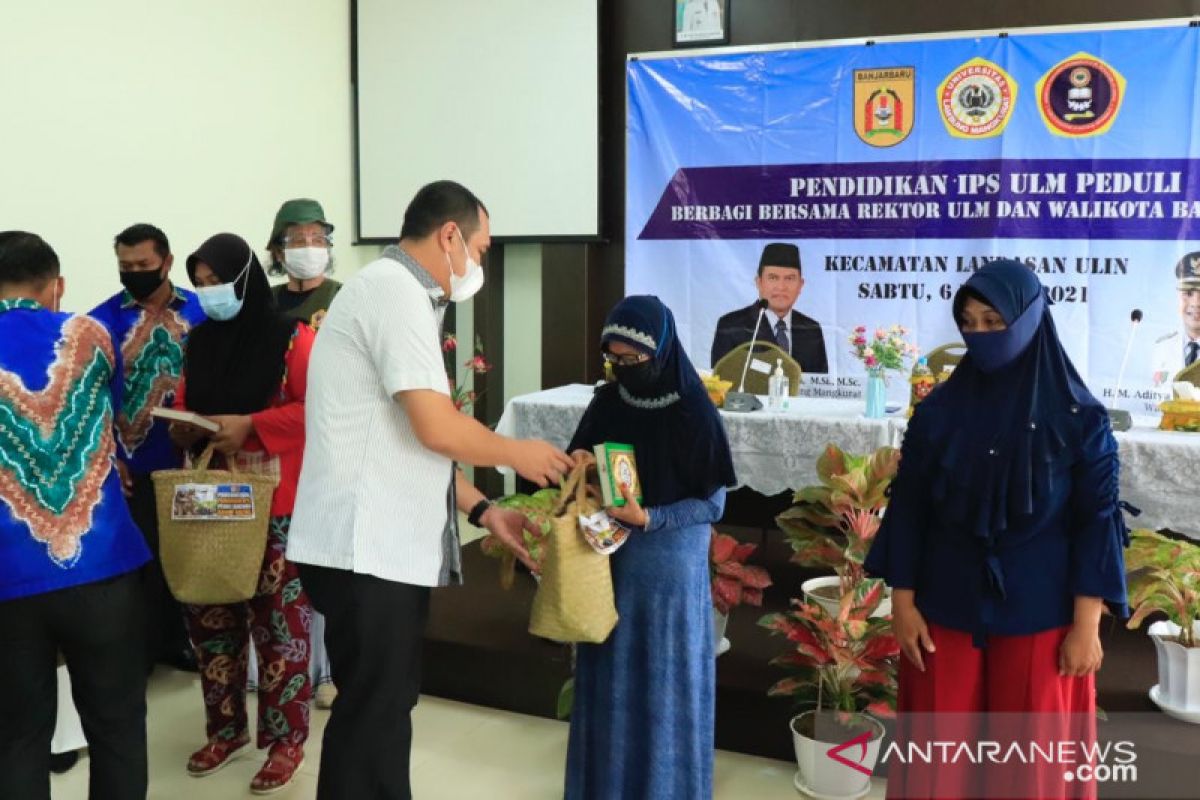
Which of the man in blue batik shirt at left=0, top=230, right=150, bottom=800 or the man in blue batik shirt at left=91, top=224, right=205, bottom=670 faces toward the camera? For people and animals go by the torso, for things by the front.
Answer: the man in blue batik shirt at left=91, top=224, right=205, bottom=670

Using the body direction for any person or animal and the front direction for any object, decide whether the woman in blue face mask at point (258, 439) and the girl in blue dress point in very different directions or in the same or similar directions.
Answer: same or similar directions

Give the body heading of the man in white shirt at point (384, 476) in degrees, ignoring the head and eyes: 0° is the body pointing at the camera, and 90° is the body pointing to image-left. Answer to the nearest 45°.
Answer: approximately 270°

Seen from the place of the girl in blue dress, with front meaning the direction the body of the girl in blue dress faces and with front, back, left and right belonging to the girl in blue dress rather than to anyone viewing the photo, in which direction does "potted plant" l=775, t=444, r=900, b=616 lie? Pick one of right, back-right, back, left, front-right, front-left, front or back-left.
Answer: back

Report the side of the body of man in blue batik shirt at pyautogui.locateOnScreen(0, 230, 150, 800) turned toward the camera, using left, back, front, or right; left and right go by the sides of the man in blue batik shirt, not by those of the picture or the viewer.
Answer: back

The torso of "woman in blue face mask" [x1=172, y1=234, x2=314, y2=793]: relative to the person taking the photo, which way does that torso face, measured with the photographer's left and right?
facing the viewer and to the left of the viewer

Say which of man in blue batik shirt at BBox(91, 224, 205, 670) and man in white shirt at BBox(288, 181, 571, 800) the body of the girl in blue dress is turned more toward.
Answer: the man in white shirt

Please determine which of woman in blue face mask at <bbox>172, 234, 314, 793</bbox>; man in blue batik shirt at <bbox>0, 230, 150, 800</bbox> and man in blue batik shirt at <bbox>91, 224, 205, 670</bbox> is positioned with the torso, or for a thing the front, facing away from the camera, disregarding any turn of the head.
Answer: man in blue batik shirt at <bbox>0, 230, 150, 800</bbox>

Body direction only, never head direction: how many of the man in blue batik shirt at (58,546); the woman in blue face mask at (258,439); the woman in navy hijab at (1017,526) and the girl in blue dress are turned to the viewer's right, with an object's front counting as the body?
0

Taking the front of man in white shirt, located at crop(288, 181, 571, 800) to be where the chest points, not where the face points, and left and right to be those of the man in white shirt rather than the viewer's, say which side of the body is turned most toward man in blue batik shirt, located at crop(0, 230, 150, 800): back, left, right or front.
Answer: back

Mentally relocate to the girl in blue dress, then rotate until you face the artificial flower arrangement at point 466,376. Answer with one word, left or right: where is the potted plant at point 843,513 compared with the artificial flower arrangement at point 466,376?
right

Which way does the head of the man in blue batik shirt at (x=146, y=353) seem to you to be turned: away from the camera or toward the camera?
toward the camera

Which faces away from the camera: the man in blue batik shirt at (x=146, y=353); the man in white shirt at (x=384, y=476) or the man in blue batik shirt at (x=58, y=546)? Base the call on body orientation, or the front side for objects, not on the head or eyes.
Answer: the man in blue batik shirt at (x=58, y=546)

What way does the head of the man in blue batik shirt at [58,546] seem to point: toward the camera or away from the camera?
away from the camera

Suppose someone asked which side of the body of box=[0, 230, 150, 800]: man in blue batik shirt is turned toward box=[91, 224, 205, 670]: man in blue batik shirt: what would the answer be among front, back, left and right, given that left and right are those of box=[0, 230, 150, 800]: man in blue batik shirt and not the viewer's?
front

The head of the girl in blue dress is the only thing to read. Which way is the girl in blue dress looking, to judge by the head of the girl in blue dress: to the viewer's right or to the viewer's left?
to the viewer's left

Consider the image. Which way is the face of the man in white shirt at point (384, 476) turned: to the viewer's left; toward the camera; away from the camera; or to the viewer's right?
to the viewer's right

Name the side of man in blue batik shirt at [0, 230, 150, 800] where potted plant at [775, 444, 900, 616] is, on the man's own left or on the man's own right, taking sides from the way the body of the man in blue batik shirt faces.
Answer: on the man's own right
